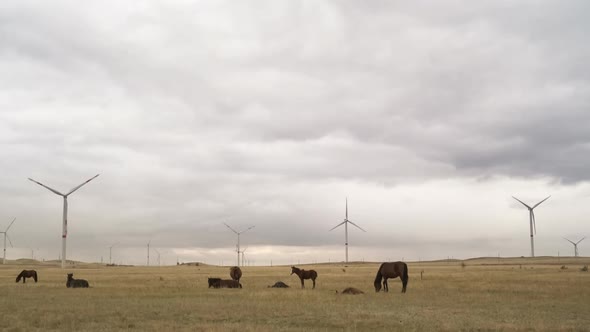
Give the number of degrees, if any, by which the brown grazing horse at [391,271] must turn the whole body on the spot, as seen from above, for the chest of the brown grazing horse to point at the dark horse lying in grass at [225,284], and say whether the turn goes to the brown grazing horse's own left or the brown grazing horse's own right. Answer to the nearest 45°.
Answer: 0° — it already faces it

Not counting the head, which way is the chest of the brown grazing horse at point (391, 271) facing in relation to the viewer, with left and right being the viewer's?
facing to the left of the viewer
